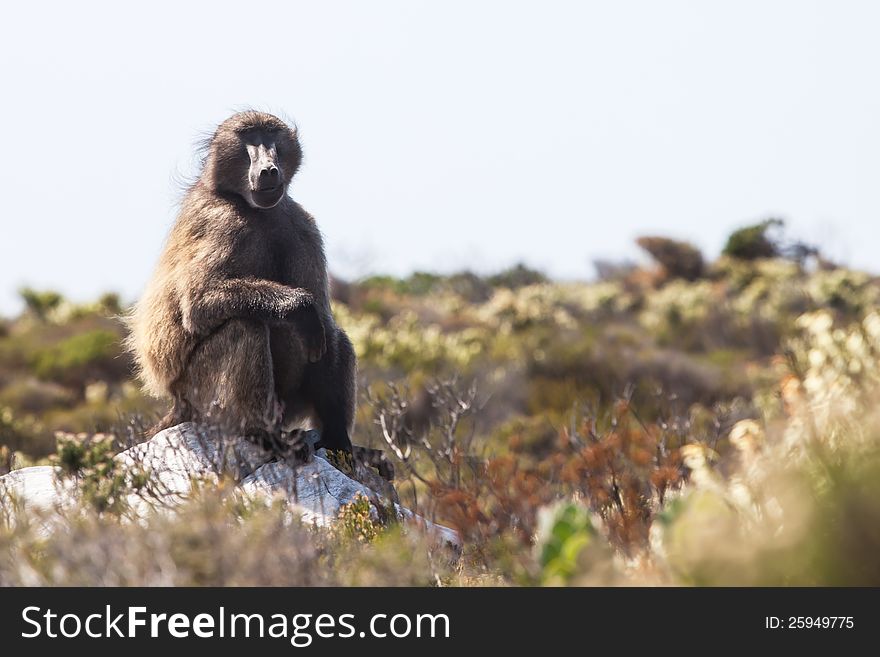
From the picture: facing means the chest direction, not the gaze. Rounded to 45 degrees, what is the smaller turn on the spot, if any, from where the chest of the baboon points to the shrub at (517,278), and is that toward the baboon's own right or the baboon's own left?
approximately 135° to the baboon's own left

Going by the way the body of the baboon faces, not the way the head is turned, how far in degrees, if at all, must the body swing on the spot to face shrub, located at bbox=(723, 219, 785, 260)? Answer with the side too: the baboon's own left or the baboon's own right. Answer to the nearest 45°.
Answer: approximately 90° to the baboon's own left

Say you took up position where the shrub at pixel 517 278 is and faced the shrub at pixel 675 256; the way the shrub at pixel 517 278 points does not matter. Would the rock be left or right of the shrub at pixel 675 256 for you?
right

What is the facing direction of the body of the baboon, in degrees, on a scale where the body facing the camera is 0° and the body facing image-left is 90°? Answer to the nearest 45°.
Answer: approximately 315°

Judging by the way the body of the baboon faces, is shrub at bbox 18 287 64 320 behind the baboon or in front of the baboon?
behind
